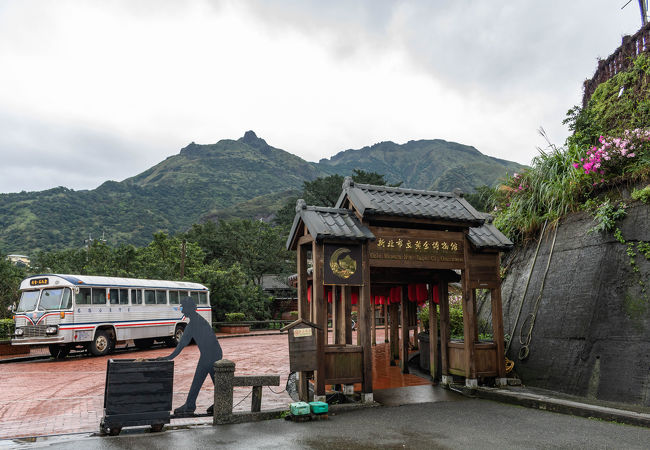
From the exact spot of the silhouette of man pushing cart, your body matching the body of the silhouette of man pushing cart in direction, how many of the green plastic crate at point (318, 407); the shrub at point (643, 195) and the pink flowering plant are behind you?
3

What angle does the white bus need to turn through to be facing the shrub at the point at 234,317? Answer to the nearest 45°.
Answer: approximately 180°

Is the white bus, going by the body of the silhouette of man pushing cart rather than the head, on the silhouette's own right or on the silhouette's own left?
on the silhouette's own right

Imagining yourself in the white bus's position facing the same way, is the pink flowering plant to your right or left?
on your left

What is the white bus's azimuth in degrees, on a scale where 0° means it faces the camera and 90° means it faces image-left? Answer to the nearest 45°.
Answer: approximately 45°

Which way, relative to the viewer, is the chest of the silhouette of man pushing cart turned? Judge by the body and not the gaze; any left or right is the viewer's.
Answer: facing to the left of the viewer

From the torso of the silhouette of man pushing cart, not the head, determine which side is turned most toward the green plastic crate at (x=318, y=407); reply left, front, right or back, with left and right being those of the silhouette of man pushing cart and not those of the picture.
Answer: back

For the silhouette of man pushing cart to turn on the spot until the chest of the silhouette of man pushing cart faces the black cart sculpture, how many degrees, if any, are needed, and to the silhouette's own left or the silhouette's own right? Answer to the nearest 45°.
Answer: approximately 45° to the silhouette's own left

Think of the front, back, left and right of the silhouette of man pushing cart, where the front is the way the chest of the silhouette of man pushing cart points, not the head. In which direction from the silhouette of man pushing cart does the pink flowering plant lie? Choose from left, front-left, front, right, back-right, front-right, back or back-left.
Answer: back

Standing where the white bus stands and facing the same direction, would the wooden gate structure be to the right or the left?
on its left

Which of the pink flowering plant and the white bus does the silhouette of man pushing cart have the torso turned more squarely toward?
the white bus
